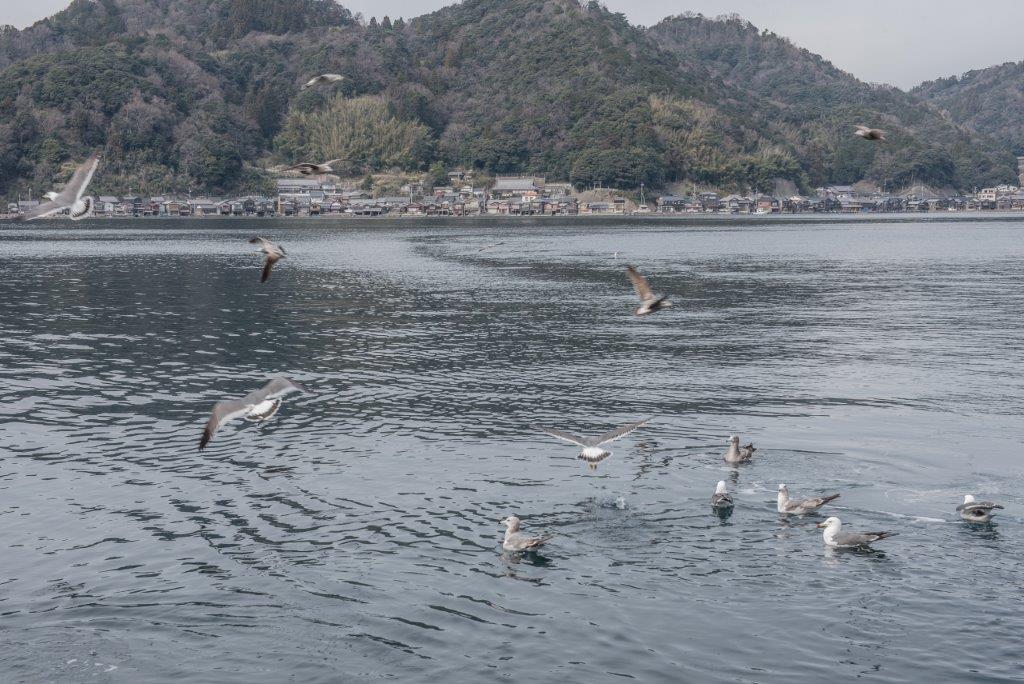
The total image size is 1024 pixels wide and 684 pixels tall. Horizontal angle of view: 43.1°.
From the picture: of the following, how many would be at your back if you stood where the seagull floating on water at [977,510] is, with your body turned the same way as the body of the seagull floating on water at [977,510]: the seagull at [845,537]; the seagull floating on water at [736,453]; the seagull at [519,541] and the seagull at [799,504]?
0

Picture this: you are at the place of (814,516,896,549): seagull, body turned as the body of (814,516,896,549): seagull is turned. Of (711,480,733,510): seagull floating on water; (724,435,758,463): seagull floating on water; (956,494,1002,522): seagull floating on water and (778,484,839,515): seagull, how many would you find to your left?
0

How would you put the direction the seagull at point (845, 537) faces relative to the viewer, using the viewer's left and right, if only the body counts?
facing to the left of the viewer

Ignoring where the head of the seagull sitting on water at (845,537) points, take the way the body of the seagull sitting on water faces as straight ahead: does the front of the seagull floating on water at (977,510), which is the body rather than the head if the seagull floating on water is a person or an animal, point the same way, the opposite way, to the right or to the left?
the same way

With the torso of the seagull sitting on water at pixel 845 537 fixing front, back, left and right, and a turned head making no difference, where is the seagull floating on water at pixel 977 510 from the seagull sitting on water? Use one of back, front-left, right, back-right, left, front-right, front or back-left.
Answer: back-right

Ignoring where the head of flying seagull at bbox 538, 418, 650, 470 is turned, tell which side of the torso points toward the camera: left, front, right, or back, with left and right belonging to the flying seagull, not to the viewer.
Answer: back

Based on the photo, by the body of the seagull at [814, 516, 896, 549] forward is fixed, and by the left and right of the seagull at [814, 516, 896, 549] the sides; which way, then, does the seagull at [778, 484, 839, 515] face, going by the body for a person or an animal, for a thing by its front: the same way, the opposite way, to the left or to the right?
the same way

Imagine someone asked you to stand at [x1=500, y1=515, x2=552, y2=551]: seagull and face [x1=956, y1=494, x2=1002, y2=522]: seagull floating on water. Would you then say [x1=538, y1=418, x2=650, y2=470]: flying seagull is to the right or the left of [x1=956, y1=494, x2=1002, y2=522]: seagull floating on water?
left

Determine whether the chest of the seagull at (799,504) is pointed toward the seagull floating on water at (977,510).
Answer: no

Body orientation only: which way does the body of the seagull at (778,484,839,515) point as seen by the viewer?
to the viewer's left

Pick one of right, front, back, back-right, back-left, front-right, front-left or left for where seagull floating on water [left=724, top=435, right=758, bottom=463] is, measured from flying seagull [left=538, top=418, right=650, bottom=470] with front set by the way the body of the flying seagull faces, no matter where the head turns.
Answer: front-right

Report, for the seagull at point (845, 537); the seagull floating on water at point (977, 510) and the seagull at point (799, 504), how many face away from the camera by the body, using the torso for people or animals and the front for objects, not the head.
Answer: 0

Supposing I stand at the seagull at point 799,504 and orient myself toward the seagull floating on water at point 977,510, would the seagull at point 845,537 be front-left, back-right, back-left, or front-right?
front-right

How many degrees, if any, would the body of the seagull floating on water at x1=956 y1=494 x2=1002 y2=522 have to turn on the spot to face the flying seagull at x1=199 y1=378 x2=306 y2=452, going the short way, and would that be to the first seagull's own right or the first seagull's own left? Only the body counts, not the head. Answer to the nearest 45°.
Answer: approximately 45° to the first seagull's own left

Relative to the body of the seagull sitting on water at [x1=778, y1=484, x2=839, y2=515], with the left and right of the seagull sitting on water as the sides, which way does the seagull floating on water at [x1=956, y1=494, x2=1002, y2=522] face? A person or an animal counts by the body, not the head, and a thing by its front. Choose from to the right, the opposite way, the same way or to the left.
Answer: the same way

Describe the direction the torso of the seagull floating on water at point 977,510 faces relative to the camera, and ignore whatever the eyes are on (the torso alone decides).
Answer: to the viewer's left
